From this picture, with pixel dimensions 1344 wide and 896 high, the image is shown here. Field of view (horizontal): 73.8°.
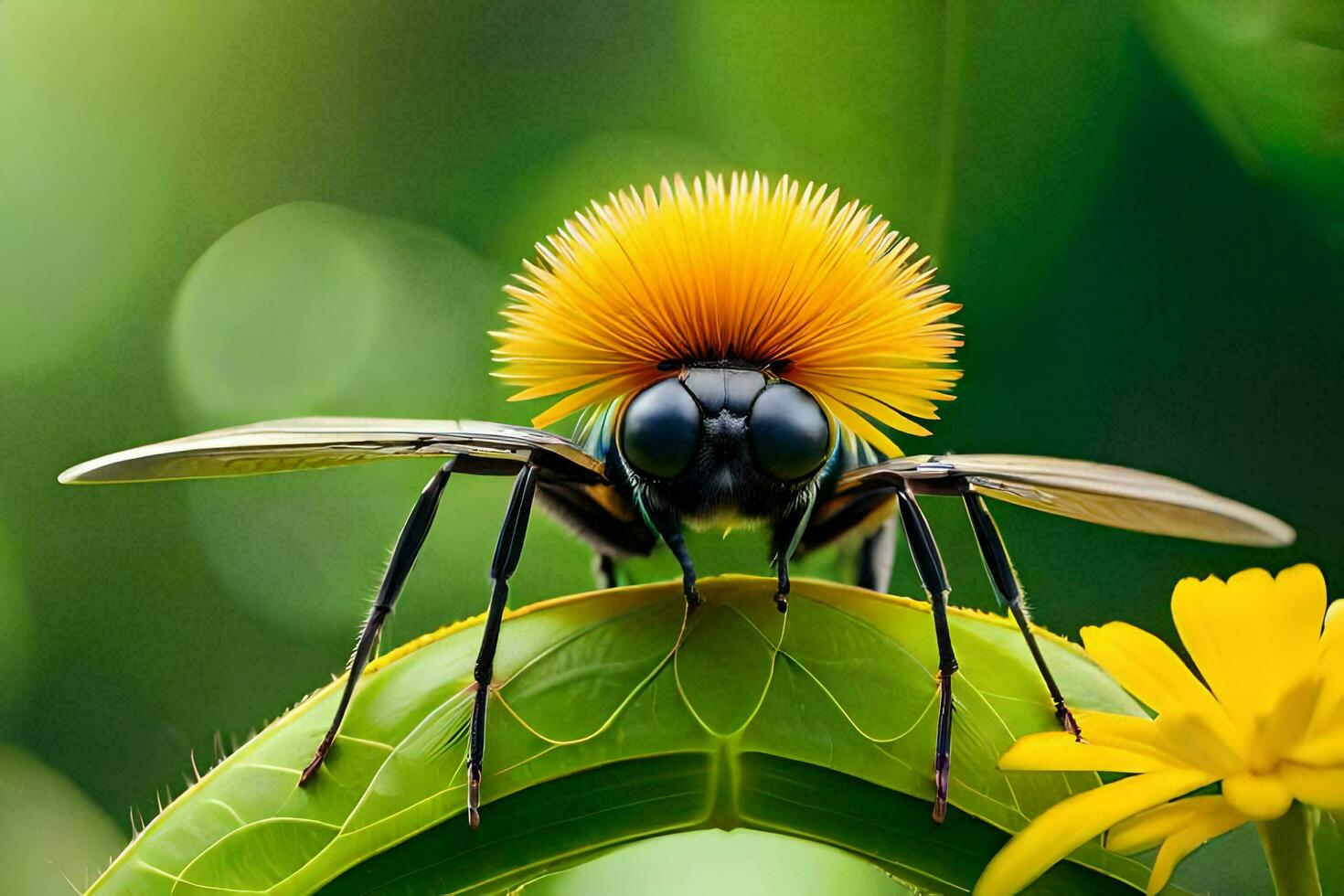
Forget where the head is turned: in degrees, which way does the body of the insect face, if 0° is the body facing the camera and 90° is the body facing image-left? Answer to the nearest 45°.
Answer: approximately 0°
